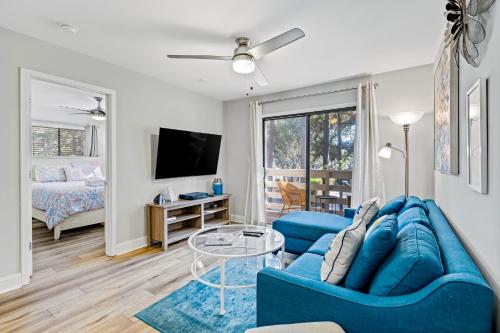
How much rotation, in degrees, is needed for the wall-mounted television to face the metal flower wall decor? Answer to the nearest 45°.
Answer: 0° — it already faces it

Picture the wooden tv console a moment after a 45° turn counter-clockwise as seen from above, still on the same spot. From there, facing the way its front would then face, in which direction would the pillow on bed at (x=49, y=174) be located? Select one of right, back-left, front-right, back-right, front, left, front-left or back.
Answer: back-left

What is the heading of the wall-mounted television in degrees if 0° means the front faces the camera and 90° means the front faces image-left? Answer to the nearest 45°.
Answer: approximately 315°

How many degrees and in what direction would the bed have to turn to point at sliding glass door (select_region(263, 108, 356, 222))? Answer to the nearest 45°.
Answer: approximately 90° to its left

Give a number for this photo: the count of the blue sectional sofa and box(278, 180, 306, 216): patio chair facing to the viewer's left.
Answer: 1

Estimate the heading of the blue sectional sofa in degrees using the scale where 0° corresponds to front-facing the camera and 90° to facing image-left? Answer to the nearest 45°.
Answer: approximately 90°
